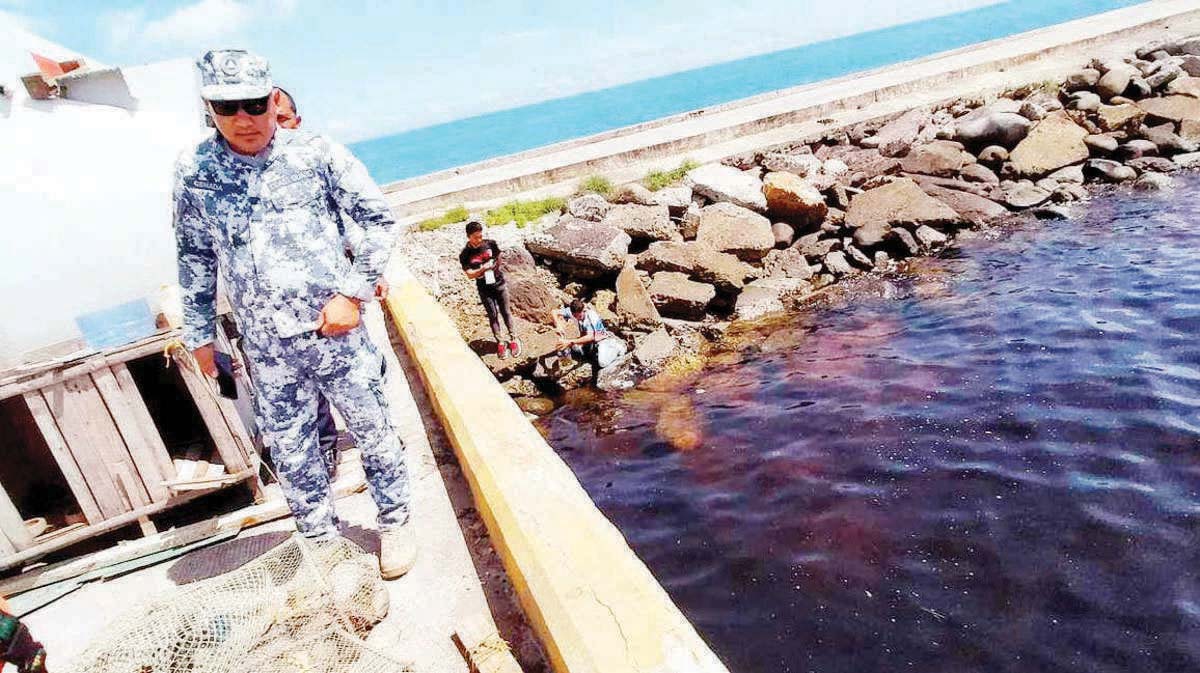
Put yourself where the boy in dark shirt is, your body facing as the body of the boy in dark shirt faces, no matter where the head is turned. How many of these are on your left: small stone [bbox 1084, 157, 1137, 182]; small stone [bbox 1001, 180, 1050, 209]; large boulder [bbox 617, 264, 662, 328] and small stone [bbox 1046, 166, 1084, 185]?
4

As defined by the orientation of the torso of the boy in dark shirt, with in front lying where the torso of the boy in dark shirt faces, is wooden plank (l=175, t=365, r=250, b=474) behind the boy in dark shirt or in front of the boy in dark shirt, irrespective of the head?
in front

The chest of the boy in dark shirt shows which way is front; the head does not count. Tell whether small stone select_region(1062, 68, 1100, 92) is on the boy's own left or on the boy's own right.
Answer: on the boy's own left

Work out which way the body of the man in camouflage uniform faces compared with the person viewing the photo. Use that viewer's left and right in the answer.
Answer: facing the viewer

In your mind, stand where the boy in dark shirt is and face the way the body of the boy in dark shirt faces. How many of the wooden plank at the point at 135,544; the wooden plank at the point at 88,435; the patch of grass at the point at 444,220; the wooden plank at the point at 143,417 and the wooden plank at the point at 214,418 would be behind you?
1

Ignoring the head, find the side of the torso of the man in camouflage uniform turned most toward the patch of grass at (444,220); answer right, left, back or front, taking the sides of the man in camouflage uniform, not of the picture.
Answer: back

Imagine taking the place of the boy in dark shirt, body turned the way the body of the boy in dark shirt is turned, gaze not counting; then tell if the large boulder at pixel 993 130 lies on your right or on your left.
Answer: on your left

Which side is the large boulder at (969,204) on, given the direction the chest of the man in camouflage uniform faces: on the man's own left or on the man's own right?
on the man's own left

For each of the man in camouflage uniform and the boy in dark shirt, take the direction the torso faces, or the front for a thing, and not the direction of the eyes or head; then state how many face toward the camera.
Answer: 2
